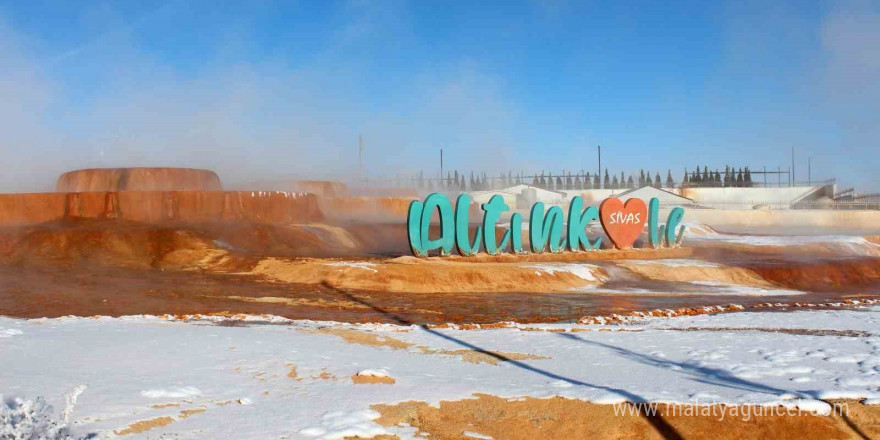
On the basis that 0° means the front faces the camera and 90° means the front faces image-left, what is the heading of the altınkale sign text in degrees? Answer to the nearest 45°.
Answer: approximately 315°
